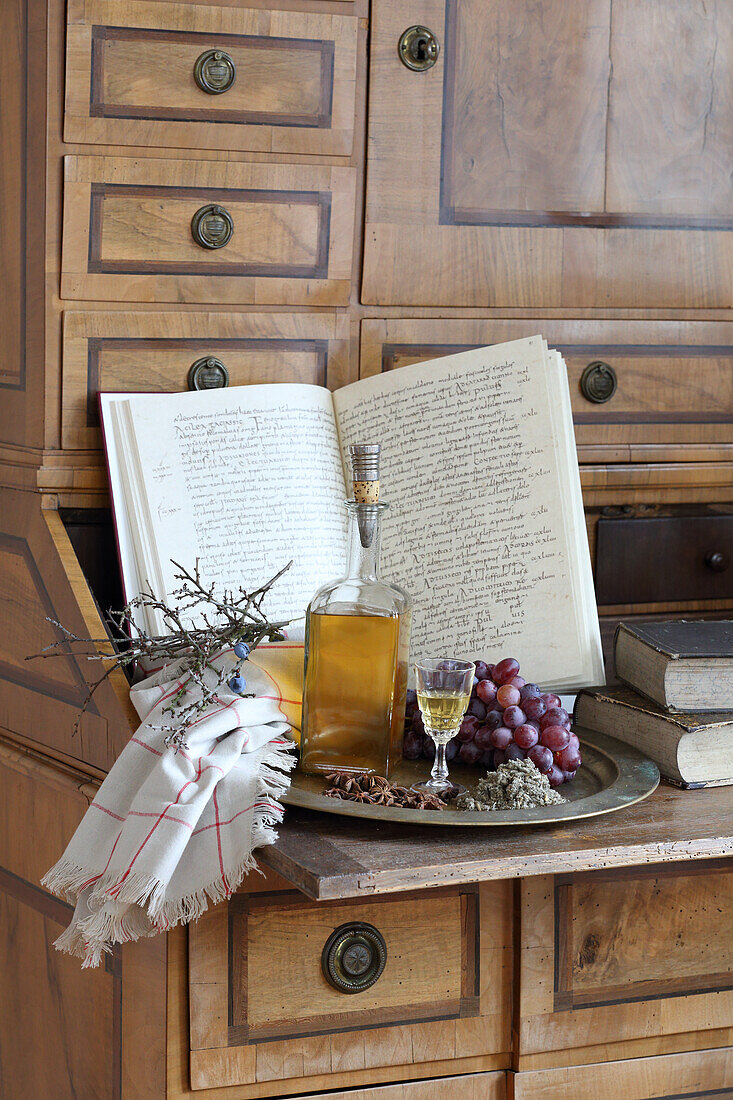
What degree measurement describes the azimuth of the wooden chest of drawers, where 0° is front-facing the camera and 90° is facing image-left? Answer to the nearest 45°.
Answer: approximately 0°
